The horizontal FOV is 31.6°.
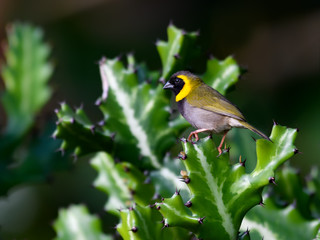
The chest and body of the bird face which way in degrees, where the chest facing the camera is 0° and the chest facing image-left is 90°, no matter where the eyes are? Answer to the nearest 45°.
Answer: approximately 90°

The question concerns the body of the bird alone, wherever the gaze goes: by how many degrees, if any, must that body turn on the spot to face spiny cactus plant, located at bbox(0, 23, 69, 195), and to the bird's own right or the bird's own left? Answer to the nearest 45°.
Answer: approximately 45° to the bird's own right
